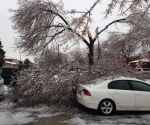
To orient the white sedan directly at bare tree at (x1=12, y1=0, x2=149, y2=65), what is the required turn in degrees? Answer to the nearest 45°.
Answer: approximately 135° to its left

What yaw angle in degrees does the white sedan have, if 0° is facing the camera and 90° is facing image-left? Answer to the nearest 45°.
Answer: approximately 270°
